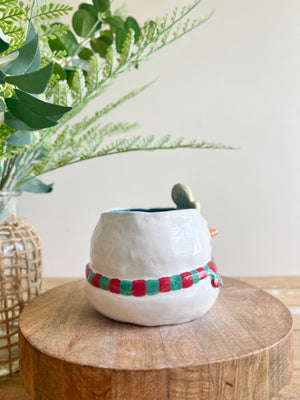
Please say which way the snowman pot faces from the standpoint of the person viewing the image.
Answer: facing away from the viewer and to the right of the viewer
